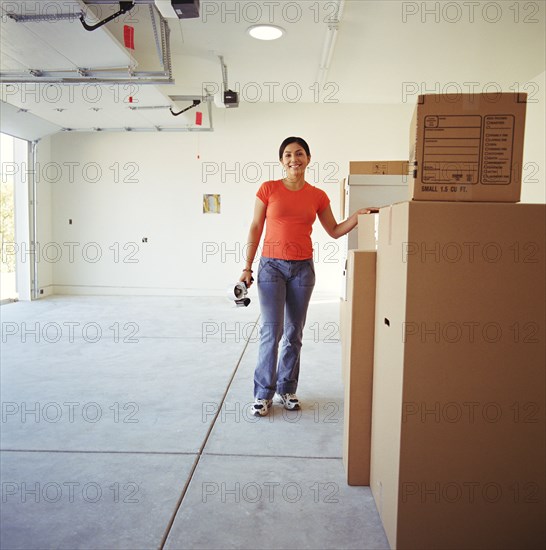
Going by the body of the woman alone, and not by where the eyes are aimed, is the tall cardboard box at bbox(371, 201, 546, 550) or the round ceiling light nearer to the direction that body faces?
the tall cardboard box

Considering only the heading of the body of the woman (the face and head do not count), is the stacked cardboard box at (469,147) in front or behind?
in front

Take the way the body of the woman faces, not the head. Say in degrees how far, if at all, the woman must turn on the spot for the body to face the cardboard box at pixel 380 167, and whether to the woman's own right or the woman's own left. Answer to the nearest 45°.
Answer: approximately 135° to the woman's own left

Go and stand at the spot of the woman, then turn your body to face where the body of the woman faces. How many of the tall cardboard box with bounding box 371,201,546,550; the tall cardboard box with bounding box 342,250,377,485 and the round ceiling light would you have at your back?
1

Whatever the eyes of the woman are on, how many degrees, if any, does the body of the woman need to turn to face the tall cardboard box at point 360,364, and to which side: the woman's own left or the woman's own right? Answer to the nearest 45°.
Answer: approximately 45° to the woman's own left

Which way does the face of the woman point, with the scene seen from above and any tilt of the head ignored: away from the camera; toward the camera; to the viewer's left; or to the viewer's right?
toward the camera

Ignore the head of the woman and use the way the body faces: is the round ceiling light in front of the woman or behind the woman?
behind

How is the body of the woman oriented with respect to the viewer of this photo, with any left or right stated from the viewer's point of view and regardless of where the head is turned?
facing the viewer
